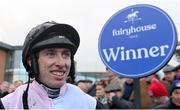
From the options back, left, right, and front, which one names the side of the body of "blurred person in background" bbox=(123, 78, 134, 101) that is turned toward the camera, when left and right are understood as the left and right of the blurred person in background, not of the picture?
front

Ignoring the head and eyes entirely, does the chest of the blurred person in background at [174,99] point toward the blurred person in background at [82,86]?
no

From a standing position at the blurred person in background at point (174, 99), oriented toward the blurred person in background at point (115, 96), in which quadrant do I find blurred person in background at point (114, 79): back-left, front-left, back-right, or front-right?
front-right

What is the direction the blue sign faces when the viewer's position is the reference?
facing the viewer

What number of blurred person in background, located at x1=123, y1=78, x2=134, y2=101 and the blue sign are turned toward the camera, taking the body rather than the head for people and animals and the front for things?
2

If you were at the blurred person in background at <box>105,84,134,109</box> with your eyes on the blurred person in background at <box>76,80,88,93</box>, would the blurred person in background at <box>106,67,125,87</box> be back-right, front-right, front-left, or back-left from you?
front-right

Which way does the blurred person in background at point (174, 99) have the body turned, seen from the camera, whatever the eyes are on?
toward the camera

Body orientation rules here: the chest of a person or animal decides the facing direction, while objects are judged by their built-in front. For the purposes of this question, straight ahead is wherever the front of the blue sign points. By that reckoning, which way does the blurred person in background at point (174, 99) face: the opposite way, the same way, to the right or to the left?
the same way

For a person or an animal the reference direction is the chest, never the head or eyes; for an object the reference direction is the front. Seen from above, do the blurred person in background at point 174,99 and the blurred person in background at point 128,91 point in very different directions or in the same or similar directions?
same or similar directions

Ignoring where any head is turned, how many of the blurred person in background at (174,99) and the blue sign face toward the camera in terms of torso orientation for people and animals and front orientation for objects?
2
